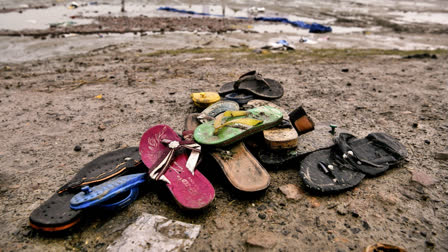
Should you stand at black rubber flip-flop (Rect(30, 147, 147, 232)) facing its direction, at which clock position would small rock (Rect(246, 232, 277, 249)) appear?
The small rock is roughly at 3 o'clock from the black rubber flip-flop.

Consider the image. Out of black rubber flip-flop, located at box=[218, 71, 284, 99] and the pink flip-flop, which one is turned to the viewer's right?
the black rubber flip-flop

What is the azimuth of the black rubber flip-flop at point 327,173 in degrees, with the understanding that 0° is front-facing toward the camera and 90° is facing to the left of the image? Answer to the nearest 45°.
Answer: approximately 45°

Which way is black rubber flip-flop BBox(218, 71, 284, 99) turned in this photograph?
to the viewer's right

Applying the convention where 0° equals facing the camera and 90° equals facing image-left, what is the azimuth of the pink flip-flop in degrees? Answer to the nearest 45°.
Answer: approximately 135°

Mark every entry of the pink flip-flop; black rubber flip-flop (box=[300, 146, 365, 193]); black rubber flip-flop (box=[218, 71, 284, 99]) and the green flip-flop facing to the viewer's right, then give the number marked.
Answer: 1

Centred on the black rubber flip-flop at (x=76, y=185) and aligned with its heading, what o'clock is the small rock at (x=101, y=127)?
The small rock is roughly at 11 o'clock from the black rubber flip-flop.

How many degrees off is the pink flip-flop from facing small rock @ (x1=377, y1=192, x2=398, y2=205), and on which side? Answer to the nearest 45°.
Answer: approximately 135° to its right

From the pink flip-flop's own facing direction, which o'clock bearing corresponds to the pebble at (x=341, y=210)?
The pebble is roughly at 5 o'clock from the pink flip-flop.
